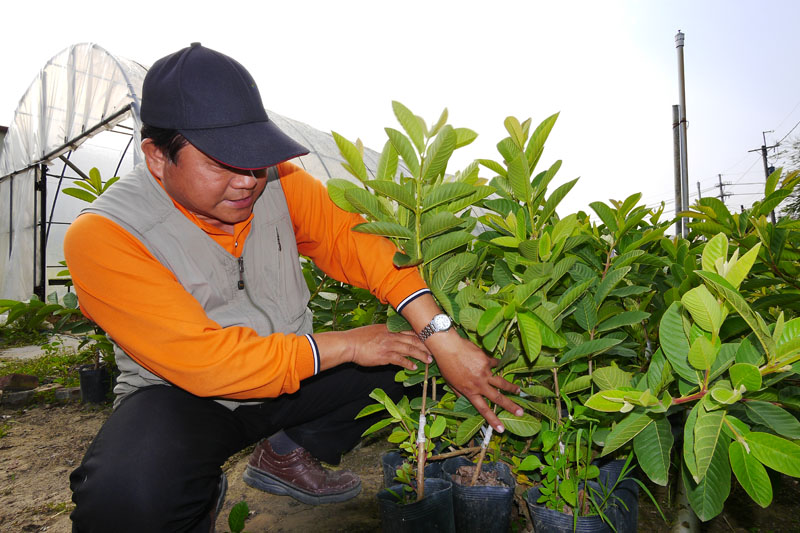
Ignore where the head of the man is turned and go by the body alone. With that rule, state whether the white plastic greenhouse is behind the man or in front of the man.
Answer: behind

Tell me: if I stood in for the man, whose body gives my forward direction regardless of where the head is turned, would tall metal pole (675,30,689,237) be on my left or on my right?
on my left

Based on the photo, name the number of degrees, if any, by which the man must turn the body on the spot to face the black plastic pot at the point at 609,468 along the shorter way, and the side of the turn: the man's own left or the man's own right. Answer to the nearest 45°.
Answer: approximately 45° to the man's own left

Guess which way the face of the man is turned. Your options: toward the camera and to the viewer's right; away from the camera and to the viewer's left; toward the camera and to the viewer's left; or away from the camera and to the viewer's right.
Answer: toward the camera and to the viewer's right

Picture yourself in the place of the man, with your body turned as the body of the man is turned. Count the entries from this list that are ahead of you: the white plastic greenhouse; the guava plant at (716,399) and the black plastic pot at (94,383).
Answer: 1
